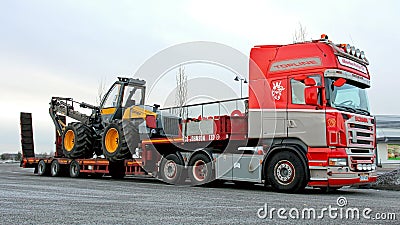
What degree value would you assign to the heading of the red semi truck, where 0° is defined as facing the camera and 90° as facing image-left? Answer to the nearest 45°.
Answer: approximately 315°

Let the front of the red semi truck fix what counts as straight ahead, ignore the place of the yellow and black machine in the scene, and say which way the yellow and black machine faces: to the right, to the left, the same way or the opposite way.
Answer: the opposite way

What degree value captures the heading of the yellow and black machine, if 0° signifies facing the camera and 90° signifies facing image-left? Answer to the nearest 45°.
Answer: approximately 135°
